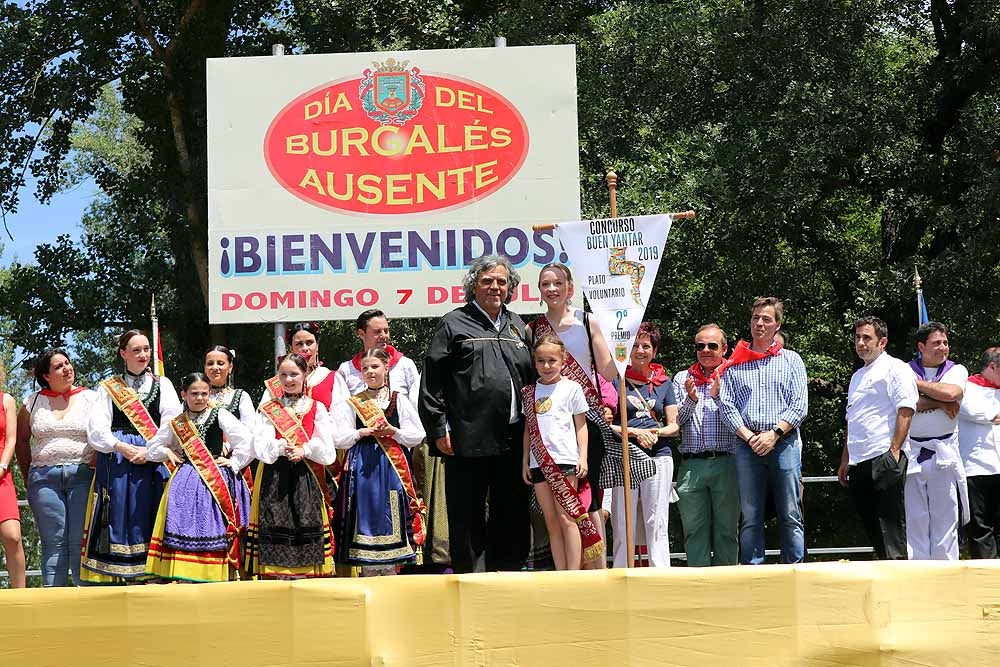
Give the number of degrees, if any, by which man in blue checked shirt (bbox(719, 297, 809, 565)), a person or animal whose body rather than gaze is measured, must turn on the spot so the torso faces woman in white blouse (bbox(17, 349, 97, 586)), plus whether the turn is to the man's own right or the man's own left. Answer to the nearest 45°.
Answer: approximately 90° to the man's own right

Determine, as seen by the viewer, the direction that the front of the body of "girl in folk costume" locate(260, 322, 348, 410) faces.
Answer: toward the camera

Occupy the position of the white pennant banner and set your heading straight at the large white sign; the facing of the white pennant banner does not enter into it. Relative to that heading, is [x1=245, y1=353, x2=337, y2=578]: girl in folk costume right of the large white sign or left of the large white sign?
left

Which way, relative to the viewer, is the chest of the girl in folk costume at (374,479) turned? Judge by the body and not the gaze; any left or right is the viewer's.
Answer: facing the viewer

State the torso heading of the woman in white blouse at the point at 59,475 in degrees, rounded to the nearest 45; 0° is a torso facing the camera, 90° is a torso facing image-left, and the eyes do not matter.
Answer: approximately 0°

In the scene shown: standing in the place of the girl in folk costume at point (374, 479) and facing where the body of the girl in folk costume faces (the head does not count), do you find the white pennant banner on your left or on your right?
on your left

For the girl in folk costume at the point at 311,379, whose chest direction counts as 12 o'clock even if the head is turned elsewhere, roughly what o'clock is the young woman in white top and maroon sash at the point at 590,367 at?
the young woman in white top and maroon sash at the point at 590,367 is roughly at 10 o'clock from the girl in folk costume at the point at 311,379.

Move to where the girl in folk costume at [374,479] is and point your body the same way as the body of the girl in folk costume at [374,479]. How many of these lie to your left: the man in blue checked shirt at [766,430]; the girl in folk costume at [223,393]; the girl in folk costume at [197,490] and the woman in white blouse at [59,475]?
1

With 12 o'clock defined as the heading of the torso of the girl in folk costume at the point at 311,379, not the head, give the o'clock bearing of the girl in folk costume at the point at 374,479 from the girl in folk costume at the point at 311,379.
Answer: the girl in folk costume at the point at 374,479 is roughly at 11 o'clock from the girl in folk costume at the point at 311,379.

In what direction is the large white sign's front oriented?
toward the camera

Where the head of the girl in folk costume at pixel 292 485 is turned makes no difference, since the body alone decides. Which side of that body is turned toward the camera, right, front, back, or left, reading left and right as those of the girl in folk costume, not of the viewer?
front
